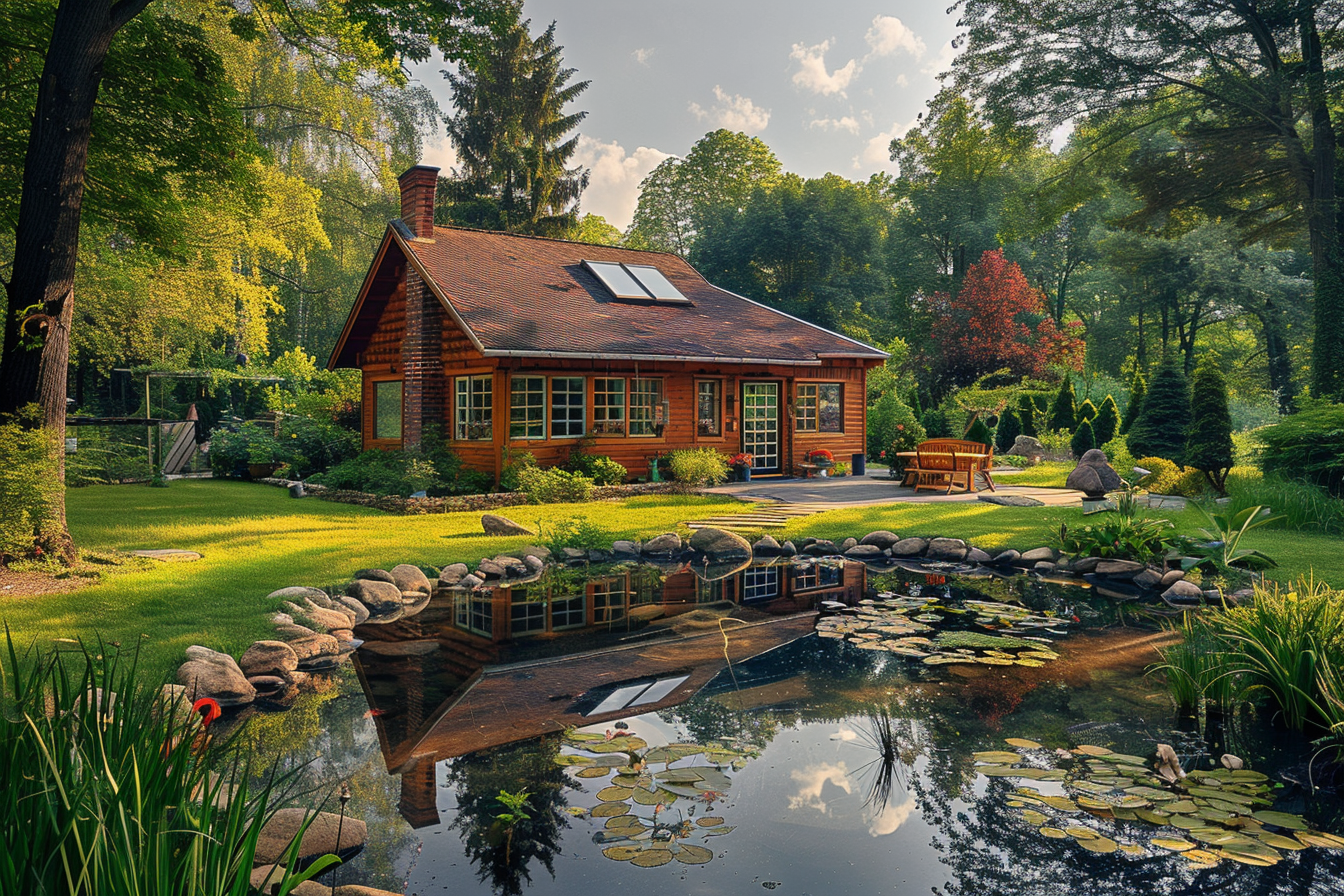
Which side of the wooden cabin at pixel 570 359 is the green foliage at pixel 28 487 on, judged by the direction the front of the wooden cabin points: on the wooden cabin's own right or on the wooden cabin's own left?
on the wooden cabin's own right

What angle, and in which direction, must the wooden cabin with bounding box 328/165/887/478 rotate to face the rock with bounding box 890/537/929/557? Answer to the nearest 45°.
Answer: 0° — it already faces it

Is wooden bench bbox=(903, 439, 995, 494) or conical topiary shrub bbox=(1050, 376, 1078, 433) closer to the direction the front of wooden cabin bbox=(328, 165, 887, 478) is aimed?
the wooden bench

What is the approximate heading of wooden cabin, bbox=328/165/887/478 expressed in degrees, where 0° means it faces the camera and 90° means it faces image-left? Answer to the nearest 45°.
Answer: approximately 315°

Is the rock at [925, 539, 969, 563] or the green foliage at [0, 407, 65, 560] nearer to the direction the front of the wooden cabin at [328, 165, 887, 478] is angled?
the rock

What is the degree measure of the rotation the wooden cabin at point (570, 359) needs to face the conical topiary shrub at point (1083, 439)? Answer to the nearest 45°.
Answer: approximately 45° to its left

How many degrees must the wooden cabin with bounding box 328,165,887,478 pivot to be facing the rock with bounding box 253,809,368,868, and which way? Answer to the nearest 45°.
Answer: approximately 45° to its right

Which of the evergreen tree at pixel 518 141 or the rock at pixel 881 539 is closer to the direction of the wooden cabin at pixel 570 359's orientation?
the rock

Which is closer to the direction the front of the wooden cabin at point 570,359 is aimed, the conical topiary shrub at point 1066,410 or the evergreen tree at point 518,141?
the conical topiary shrub
